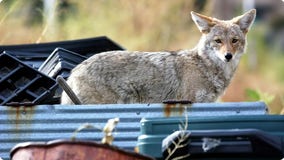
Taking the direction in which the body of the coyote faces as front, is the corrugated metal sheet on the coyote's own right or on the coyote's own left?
on the coyote's own right

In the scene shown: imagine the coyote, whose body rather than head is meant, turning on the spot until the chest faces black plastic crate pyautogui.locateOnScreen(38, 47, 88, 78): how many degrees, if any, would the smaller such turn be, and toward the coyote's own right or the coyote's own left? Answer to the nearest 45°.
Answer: approximately 135° to the coyote's own right

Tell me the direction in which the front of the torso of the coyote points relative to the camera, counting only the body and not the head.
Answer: to the viewer's right
